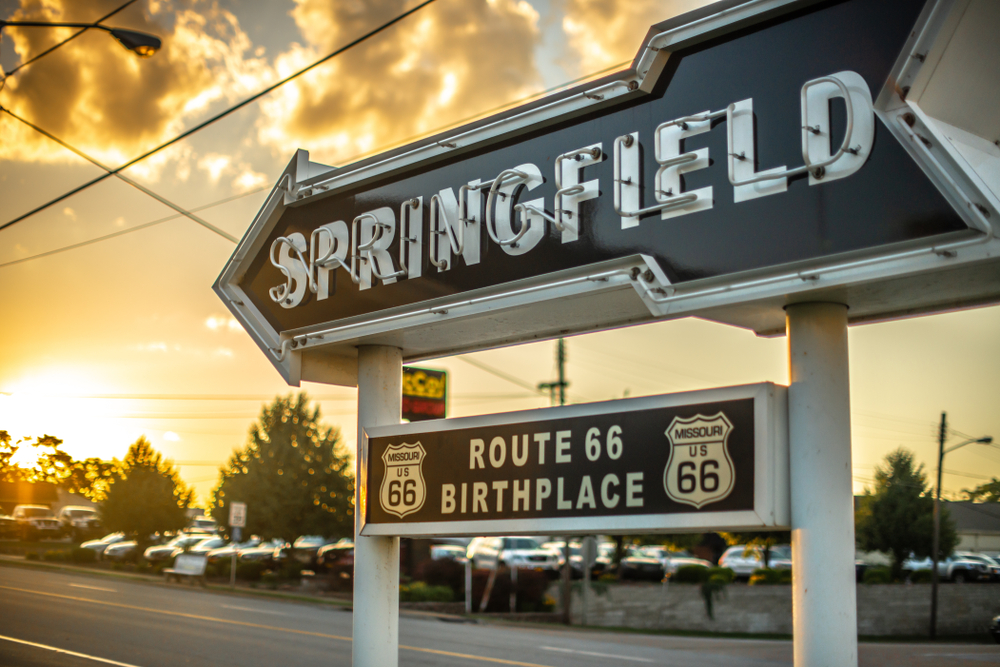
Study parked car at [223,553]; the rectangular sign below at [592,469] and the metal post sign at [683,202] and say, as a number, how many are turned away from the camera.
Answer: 0

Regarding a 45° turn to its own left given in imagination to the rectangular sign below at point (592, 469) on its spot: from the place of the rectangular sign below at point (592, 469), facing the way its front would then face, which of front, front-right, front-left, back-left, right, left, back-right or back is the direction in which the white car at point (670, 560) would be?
back

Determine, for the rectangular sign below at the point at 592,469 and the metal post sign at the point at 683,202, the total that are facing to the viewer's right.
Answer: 0

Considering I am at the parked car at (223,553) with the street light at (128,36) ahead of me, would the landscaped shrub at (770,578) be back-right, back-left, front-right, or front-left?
front-left

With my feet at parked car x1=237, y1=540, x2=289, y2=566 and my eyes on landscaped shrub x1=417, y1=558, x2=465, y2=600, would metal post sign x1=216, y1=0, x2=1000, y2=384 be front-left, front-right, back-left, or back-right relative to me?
front-right

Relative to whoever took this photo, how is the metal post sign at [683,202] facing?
facing the viewer and to the left of the viewer

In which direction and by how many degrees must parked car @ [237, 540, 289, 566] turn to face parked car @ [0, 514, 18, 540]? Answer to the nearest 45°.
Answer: approximately 45° to its right

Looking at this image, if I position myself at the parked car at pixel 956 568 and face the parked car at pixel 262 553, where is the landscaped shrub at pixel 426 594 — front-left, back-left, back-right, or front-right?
front-left

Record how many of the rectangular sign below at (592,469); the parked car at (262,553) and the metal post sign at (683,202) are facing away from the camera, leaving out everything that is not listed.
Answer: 0

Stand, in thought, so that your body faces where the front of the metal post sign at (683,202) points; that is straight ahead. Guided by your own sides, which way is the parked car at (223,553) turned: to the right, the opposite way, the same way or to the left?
the same way

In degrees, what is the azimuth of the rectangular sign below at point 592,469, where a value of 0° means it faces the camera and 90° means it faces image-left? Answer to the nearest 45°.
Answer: approximately 45°

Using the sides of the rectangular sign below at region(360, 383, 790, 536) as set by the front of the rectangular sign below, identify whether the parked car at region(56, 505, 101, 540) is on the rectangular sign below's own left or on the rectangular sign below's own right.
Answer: on the rectangular sign below's own right

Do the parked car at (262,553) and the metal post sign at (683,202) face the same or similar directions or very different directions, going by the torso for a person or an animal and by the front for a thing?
same or similar directions
